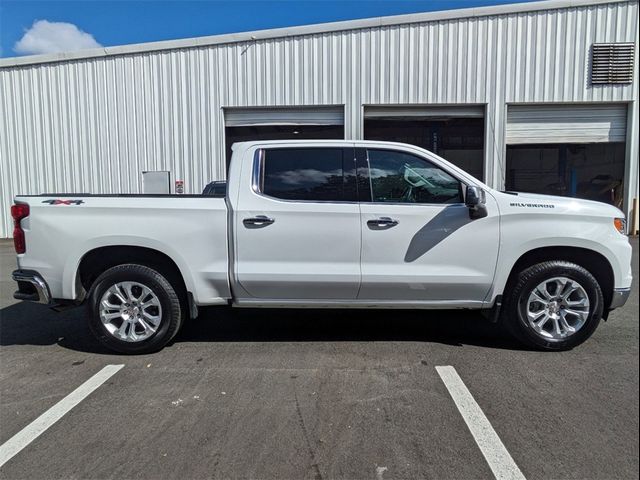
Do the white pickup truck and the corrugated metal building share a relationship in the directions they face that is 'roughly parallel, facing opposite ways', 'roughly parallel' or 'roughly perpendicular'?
roughly perpendicular

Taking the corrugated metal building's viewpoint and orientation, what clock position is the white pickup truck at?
The white pickup truck is roughly at 12 o'clock from the corrugated metal building.

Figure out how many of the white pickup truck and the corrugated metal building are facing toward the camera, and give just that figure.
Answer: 1

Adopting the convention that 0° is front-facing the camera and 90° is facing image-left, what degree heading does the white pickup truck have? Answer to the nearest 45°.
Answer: approximately 270°

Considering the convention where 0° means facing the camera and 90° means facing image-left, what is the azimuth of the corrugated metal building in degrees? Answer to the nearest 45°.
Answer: approximately 0°

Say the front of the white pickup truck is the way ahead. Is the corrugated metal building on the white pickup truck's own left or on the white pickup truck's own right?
on the white pickup truck's own left
